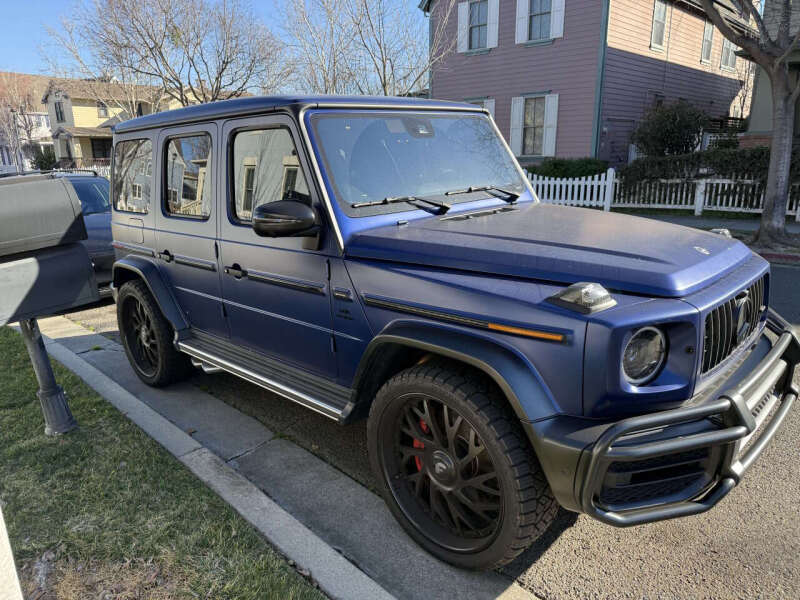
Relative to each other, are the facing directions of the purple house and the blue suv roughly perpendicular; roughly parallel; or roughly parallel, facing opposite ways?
roughly perpendicular

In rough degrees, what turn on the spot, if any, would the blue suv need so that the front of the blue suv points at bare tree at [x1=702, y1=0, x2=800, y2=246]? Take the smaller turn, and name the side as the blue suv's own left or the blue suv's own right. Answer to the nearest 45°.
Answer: approximately 90° to the blue suv's own left

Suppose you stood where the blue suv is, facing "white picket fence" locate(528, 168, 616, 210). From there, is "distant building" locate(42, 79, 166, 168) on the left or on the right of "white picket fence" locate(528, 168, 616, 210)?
left

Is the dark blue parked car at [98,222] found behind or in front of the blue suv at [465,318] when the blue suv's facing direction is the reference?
behind

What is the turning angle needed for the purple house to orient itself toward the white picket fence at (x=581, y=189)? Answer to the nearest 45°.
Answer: approximately 45° to its left

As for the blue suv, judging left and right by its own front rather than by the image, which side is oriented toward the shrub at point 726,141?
left

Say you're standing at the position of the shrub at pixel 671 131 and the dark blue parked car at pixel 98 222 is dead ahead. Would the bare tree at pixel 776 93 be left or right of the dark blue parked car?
left

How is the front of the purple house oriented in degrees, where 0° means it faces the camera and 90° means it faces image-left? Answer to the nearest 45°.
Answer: approximately 45°

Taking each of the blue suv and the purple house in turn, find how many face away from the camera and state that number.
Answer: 0

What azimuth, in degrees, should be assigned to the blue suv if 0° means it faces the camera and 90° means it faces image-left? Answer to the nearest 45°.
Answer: approximately 315°

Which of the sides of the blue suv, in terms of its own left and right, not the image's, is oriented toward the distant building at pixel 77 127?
back
